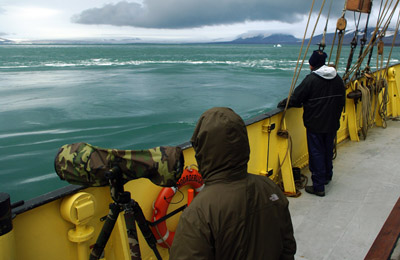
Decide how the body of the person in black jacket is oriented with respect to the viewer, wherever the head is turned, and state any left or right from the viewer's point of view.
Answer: facing away from the viewer and to the left of the viewer

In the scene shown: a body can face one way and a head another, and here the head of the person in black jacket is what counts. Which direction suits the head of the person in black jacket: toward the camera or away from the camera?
away from the camera

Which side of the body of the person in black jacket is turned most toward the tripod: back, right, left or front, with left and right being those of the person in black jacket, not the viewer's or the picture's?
left
